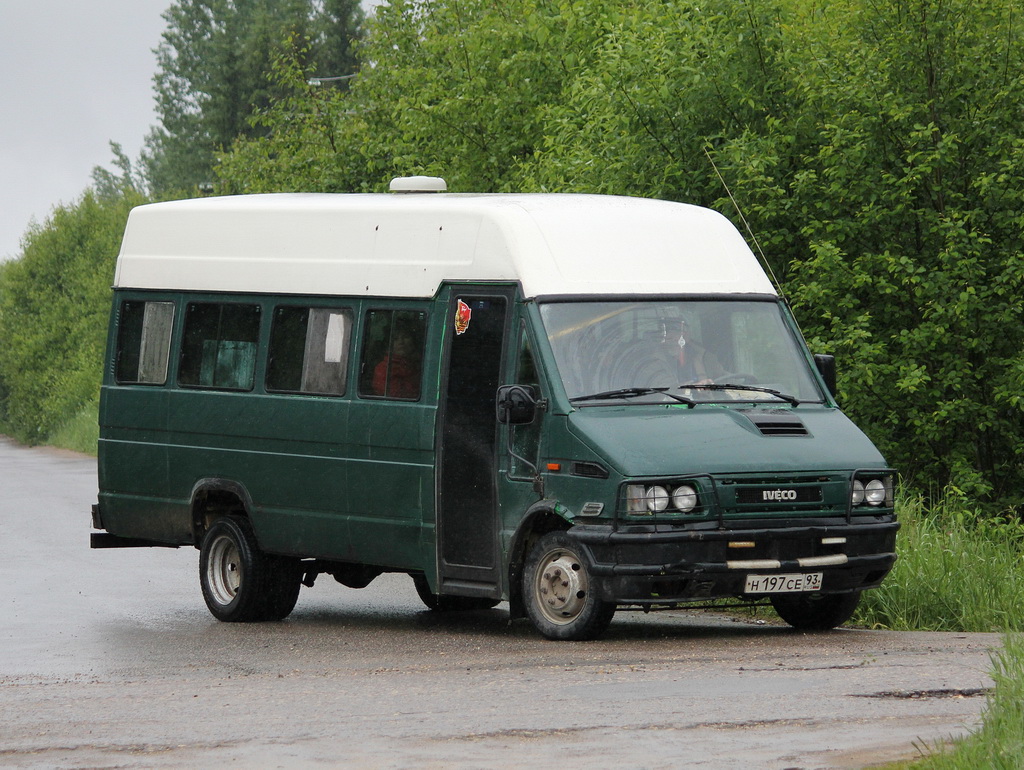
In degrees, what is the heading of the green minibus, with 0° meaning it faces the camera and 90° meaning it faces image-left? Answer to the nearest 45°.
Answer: approximately 315°

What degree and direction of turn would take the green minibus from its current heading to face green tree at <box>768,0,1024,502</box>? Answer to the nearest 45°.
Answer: approximately 90° to its left
